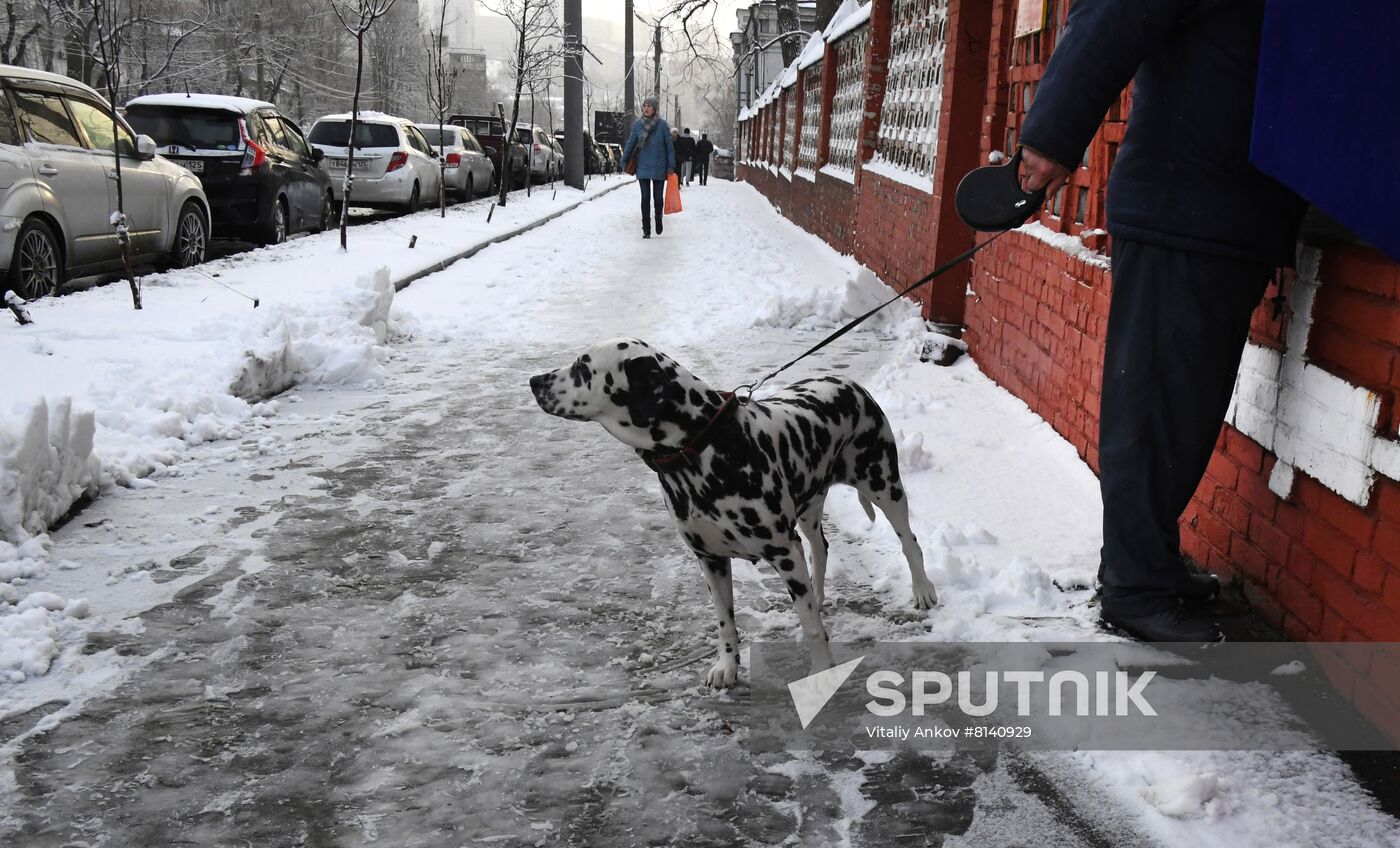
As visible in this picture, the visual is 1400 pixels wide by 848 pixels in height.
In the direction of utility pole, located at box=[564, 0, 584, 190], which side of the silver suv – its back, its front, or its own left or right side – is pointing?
front

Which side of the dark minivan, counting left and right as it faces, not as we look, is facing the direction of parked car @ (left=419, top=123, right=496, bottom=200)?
front

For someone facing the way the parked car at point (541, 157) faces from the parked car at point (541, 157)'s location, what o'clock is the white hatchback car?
The white hatchback car is roughly at 5 o'clock from the parked car.

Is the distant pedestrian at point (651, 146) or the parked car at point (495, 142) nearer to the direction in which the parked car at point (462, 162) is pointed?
the parked car

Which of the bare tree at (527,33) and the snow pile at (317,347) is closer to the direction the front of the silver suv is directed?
the bare tree

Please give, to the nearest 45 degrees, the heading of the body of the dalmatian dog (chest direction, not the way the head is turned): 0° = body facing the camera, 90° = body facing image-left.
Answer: approximately 45°

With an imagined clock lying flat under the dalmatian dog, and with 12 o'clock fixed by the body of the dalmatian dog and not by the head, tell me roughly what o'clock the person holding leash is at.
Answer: The person holding leash is roughly at 7 o'clock from the dalmatian dog.

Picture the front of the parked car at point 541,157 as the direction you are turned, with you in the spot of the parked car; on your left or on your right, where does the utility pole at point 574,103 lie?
on your right

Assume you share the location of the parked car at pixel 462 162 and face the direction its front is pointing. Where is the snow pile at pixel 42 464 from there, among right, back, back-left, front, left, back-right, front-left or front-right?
back-right

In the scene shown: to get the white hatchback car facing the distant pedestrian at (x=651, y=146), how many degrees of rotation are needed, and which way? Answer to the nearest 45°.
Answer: approximately 90° to its right

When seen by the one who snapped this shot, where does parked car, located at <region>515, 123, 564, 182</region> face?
facing away from the viewer and to the right of the viewer

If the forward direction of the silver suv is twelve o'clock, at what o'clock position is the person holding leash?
The person holding leash is roughly at 4 o'clock from the silver suv.

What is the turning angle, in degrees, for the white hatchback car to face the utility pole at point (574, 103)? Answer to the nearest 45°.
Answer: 0° — it already faces it
